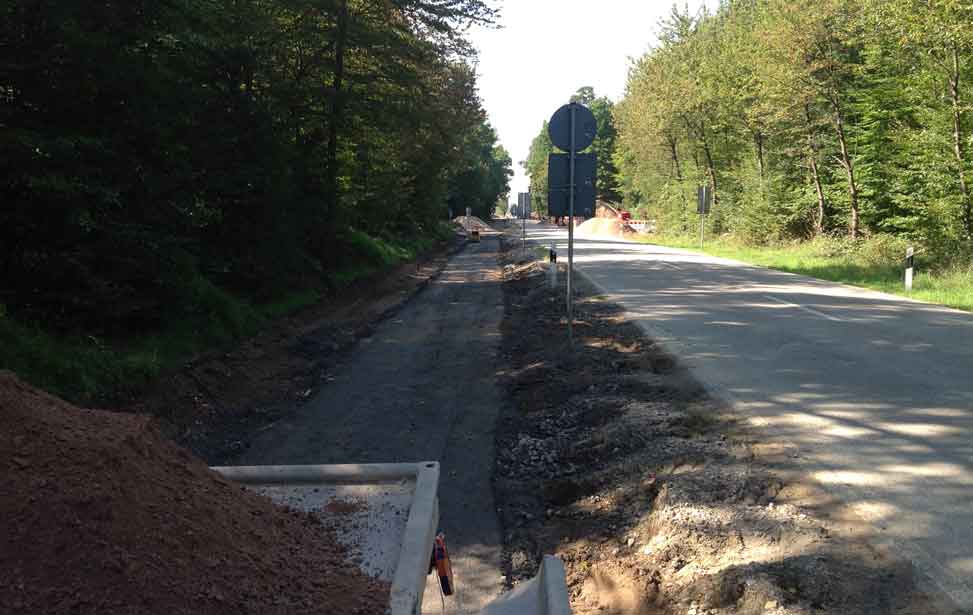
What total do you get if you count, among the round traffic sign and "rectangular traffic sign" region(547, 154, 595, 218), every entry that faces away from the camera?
2

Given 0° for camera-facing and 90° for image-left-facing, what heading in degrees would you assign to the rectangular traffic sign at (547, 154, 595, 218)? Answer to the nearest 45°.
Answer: approximately 180°

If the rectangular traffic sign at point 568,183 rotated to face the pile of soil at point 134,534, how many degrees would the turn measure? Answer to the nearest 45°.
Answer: approximately 180°

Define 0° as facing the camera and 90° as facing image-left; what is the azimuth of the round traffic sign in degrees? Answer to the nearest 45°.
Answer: approximately 180°
